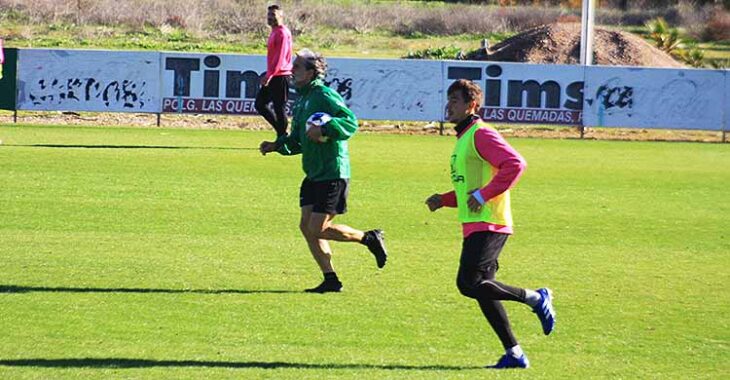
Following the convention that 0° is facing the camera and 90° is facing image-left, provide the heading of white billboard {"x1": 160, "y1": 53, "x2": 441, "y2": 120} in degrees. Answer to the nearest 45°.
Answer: approximately 0°

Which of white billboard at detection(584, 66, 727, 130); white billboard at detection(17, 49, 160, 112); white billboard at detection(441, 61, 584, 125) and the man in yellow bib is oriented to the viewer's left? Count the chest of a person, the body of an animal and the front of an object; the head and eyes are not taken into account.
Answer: the man in yellow bib

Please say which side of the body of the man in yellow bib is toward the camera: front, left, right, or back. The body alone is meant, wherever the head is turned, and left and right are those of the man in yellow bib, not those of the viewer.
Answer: left

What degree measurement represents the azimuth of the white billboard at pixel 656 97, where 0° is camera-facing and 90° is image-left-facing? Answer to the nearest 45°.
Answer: approximately 0°

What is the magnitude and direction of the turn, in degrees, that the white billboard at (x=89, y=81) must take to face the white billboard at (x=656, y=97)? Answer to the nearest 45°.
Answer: approximately 90° to its left

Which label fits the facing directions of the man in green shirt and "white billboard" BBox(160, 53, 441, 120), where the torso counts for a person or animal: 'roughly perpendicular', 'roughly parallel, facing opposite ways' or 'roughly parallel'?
roughly perpendicular

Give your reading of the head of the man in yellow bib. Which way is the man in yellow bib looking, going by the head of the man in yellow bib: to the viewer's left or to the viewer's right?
to the viewer's left

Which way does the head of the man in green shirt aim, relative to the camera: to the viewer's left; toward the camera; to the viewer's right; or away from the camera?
to the viewer's left
